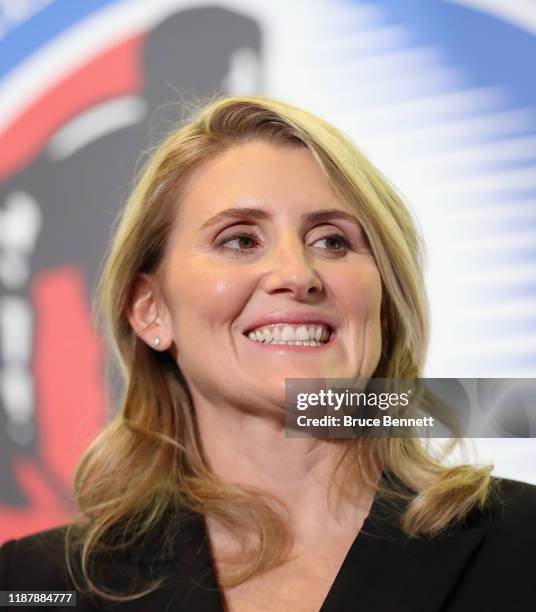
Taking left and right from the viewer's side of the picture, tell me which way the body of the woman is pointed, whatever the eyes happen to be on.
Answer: facing the viewer

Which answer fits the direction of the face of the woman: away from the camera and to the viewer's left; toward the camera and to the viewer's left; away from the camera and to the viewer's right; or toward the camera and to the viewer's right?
toward the camera and to the viewer's right
